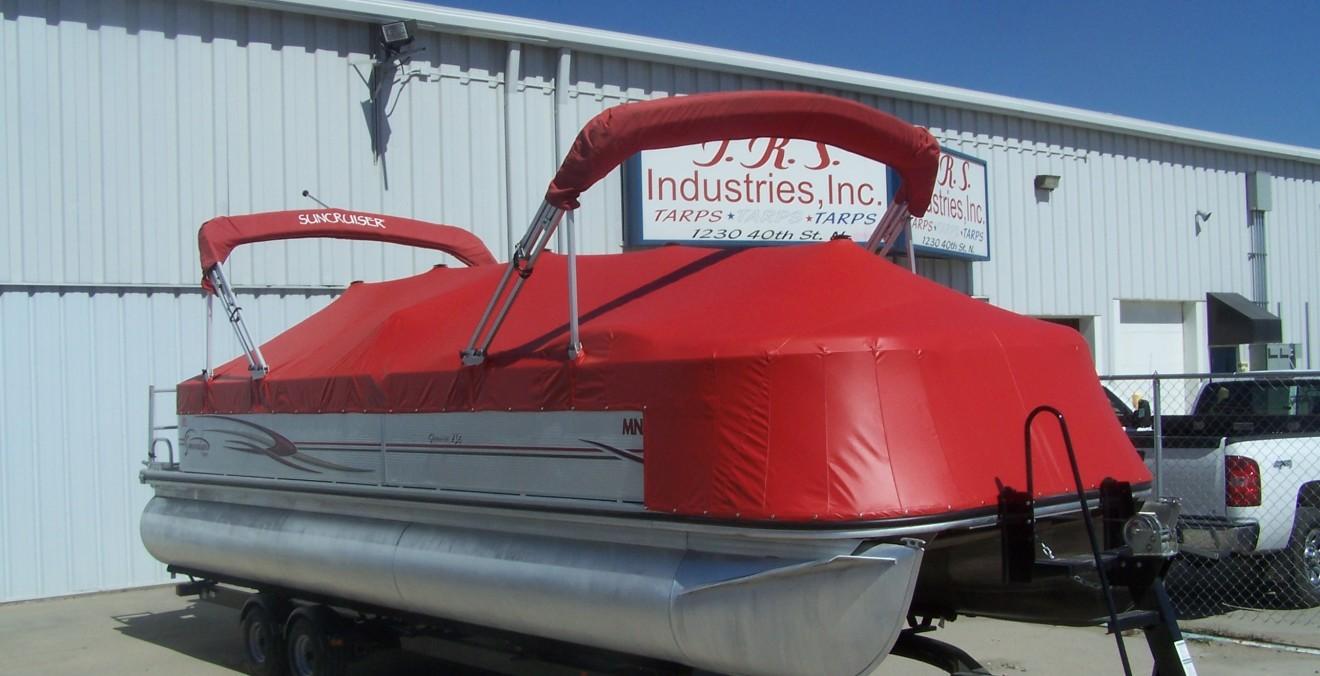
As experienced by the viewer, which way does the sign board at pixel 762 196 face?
facing the viewer

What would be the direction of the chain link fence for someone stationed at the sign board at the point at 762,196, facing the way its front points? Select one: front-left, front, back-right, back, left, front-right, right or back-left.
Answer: front-left
